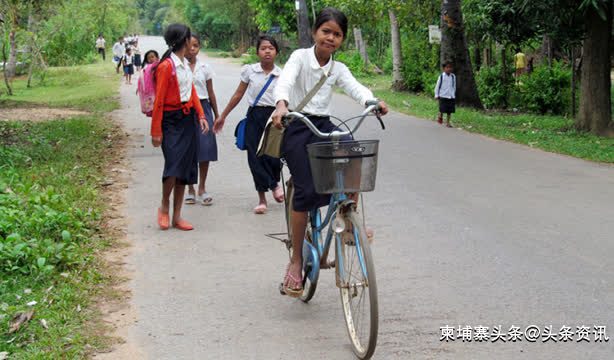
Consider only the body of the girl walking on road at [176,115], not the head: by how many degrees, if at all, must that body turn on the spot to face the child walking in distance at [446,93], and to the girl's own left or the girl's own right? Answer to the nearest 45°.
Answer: approximately 90° to the girl's own left

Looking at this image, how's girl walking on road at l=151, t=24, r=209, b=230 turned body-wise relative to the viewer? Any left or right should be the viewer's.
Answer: facing the viewer and to the right of the viewer

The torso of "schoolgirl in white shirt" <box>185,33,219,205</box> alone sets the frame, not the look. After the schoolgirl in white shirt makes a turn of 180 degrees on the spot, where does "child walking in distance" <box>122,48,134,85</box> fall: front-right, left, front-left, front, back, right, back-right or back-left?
front-left

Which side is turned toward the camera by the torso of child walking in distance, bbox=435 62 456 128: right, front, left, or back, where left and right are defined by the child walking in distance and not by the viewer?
front

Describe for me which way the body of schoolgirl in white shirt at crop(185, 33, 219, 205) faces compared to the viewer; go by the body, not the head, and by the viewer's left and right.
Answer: facing the viewer and to the left of the viewer

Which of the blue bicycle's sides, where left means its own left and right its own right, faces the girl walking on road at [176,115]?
back

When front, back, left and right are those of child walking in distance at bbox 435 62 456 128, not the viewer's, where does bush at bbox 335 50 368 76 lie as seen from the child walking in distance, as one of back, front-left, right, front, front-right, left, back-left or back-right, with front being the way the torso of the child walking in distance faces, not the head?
back

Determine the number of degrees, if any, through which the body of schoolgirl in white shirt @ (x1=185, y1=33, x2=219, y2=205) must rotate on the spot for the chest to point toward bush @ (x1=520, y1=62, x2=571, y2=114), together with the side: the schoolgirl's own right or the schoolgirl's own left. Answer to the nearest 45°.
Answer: approximately 180°

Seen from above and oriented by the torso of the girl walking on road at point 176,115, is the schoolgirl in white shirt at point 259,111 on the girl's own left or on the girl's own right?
on the girl's own left

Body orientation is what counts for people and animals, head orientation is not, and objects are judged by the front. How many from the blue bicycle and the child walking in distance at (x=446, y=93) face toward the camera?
2

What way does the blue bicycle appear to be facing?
toward the camera

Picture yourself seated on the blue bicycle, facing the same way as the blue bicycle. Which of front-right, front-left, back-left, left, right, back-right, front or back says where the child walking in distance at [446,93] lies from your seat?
back

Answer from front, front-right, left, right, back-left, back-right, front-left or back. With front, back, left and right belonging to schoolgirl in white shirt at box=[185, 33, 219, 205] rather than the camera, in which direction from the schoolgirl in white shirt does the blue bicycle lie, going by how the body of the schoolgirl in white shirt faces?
front-left
